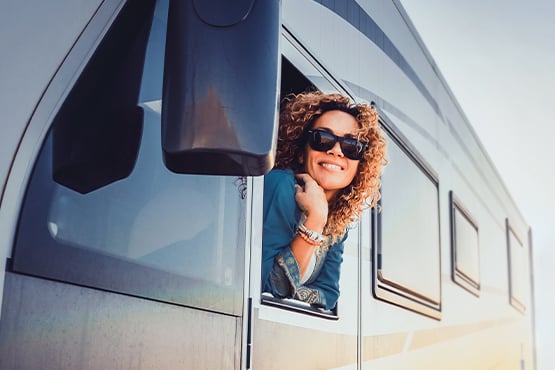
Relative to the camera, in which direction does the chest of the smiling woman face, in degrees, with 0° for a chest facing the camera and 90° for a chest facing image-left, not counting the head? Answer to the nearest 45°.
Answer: approximately 315°

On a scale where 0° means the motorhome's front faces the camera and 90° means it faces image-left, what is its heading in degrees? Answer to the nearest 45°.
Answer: approximately 45°
